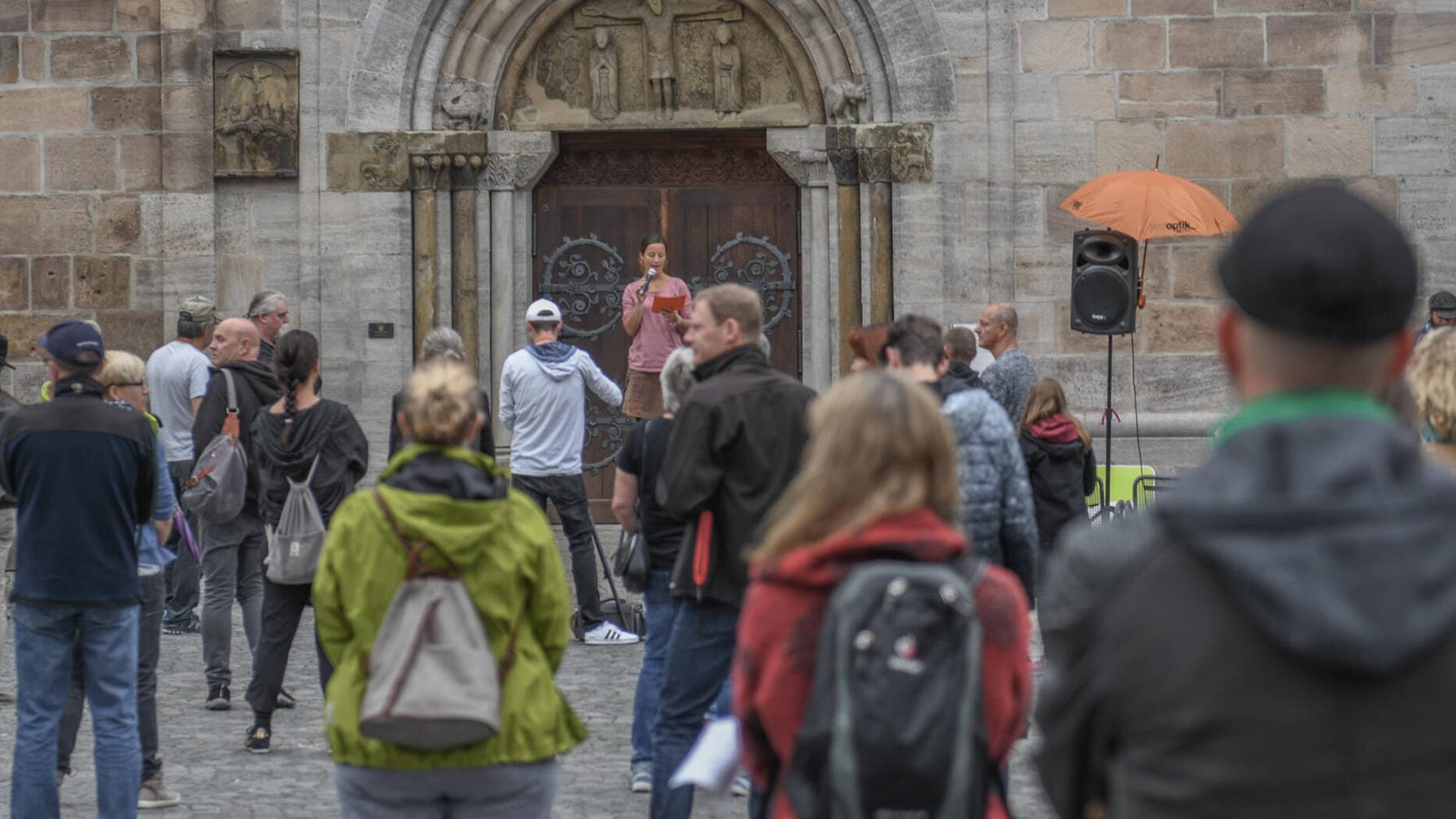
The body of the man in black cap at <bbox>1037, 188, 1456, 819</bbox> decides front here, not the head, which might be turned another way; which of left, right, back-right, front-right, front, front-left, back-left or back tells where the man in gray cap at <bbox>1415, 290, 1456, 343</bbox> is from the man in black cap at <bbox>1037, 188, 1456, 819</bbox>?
front

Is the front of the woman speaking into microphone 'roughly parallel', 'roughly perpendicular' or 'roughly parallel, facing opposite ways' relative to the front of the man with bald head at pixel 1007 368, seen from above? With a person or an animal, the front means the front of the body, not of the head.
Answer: roughly perpendicular

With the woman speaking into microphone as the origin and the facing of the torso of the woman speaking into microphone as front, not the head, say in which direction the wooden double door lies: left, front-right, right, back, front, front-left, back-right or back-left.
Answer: back

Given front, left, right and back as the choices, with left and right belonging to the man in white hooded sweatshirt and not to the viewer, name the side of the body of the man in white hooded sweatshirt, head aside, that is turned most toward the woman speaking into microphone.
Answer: front

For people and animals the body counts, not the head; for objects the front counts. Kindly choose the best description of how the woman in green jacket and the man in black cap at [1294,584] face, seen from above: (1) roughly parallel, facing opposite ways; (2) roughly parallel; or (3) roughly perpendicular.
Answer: roughly parallel

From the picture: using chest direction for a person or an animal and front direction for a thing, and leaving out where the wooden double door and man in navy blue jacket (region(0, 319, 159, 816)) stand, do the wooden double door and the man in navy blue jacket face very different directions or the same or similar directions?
very different directions

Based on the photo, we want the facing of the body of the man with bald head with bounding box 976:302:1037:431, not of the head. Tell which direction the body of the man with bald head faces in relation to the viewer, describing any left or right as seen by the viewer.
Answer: facing to the left of the viewer

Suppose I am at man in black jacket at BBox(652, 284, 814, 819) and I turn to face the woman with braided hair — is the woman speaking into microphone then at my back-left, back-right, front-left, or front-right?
front-right

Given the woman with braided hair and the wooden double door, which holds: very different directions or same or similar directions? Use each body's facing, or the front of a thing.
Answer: very different directions

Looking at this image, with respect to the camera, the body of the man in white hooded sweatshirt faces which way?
away from the camera

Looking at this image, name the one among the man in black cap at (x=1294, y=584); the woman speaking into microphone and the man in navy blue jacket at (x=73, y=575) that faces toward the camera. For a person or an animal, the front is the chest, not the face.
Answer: the woman speaking into microphone

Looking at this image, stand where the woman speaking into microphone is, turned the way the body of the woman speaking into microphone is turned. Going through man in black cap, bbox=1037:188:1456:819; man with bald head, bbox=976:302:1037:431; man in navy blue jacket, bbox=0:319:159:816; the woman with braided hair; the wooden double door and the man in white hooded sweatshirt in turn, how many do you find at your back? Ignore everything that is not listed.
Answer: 1

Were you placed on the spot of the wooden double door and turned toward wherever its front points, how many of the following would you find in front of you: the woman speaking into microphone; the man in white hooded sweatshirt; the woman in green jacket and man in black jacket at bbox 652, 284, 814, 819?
4

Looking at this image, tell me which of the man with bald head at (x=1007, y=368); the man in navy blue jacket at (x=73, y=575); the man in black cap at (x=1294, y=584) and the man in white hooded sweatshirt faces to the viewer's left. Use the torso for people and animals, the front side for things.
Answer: the man with bald head

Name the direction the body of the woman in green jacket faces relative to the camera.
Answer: away from the camera

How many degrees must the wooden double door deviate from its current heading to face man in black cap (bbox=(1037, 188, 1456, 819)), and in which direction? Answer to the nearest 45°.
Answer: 0° — it already faces them

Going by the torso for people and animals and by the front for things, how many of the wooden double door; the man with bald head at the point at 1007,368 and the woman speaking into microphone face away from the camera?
0

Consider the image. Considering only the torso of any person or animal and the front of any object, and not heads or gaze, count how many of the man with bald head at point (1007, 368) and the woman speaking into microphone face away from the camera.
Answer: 0

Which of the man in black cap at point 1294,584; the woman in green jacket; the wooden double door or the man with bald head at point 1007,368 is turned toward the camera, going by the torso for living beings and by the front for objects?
the wooden double door

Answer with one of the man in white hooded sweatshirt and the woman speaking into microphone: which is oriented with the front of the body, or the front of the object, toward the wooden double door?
the man in white hooded sweatshirt

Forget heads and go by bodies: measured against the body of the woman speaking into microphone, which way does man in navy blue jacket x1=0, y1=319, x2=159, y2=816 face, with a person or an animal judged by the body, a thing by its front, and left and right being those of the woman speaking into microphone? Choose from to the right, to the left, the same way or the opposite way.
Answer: the opposite way

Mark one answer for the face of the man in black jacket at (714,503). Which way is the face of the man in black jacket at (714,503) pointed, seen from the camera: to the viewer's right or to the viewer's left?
to the viewer's left
